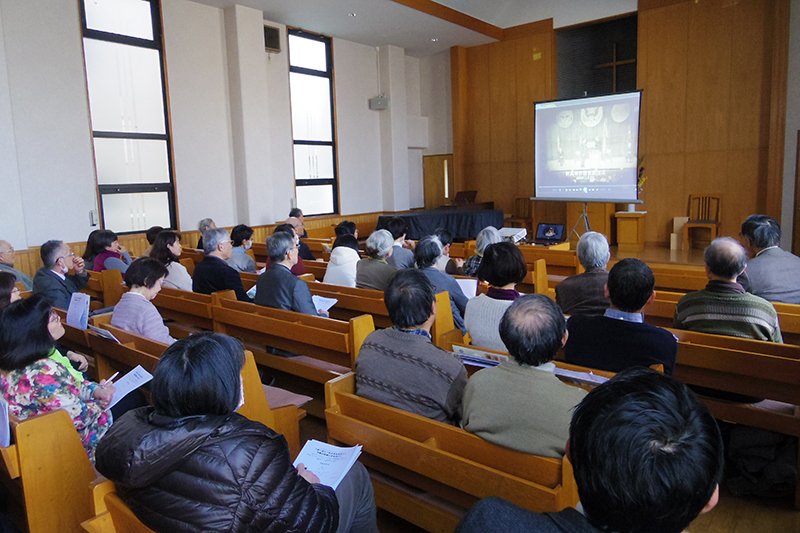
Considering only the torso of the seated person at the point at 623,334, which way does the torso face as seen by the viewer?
away from the camera

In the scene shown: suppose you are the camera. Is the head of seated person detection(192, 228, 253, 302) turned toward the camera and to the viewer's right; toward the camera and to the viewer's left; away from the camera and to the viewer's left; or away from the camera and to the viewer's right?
away from the camera and to the viewer's right

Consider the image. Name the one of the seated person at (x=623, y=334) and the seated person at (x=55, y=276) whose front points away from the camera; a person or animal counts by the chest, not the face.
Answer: the seated person at (x=623, y=334)

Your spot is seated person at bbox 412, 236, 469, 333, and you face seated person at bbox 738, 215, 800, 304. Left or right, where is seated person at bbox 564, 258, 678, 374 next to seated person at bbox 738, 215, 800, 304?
right

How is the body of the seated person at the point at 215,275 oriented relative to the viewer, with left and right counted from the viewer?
facing away from the viewer and to the right of the viewer

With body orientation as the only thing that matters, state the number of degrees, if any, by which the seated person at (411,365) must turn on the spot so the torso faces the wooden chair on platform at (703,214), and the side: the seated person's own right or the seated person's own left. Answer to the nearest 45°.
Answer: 0° — they already face it

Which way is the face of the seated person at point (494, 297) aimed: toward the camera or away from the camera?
away from the camera

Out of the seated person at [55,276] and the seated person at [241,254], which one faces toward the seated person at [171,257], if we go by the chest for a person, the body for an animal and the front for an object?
the seated person at [55,276]

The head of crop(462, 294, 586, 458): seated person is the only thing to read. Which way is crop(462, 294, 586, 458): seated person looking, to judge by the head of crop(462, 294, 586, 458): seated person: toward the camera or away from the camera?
away from the camera

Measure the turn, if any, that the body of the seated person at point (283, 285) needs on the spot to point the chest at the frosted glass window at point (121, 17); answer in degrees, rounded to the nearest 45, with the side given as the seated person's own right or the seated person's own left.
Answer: approximately 45° to the seated person's own left

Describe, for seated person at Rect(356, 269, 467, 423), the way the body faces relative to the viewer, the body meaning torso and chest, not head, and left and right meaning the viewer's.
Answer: facing away from the viewer and to the right of the viewer

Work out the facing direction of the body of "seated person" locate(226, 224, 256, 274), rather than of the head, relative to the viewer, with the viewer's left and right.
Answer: facing away from the viewer and to the right of the viewer
